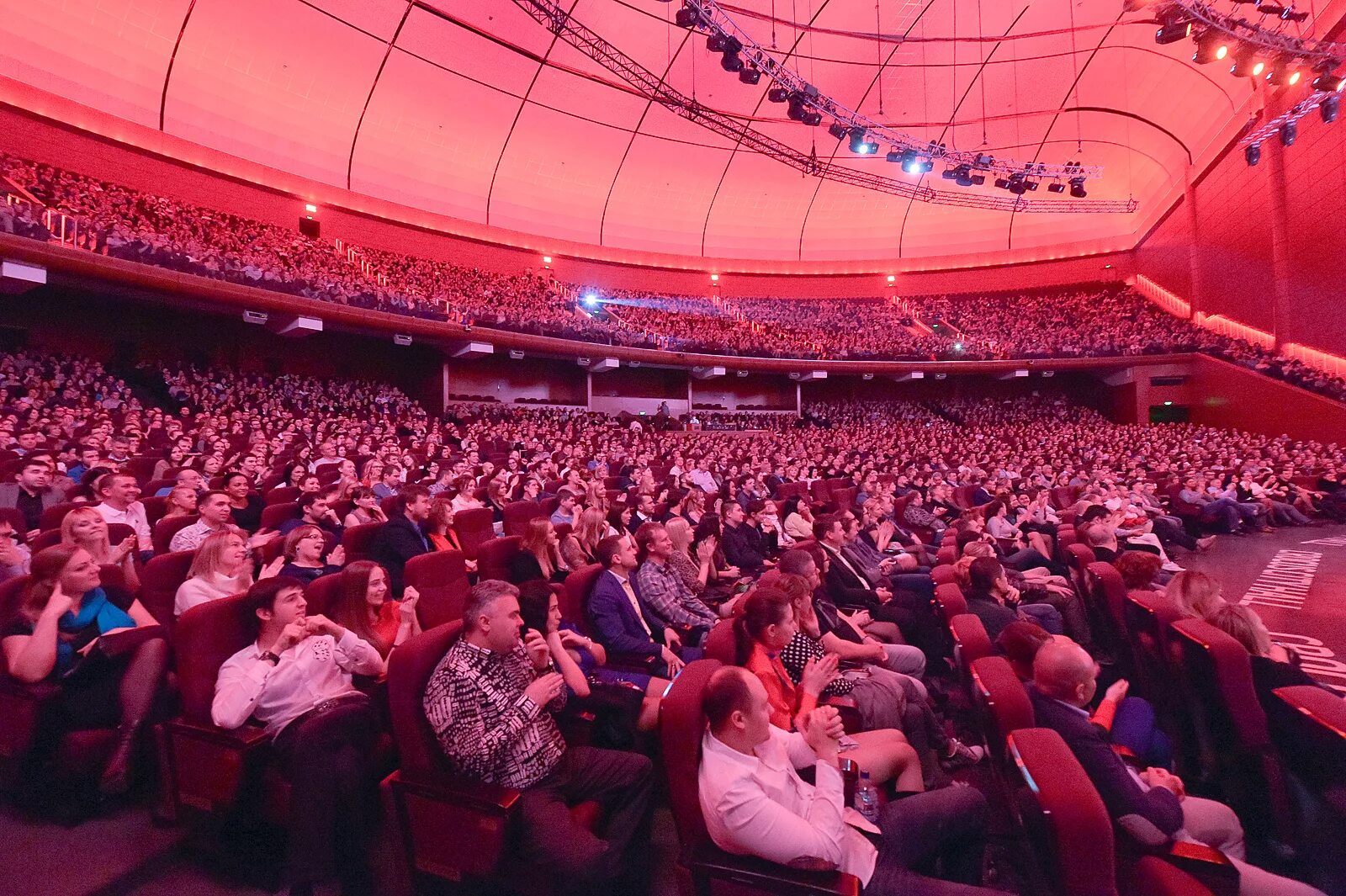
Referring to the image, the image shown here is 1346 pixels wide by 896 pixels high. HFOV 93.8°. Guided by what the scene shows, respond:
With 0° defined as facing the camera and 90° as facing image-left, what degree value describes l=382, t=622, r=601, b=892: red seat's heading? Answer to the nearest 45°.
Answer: approximately 270°

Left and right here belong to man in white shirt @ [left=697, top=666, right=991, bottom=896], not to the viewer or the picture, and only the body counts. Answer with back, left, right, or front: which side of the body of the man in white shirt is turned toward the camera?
right

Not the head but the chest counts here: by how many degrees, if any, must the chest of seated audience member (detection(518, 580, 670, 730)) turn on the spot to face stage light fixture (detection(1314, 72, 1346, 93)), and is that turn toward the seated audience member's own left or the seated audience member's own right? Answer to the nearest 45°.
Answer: approximately 45° to the seated audience member's own left

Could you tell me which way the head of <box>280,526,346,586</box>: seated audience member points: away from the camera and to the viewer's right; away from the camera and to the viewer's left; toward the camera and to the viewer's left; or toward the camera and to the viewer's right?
toward the camera and to the viewer's right

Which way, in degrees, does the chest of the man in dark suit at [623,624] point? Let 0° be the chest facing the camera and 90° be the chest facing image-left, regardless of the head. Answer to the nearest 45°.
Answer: approximately 315°

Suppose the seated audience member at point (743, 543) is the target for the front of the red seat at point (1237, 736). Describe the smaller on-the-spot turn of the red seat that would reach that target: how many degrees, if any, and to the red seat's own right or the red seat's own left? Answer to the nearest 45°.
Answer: approximately 90° to the red seat's own left

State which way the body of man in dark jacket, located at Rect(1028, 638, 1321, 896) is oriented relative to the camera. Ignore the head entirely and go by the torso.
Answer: to the viewer's right

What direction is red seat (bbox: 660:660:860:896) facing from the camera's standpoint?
to the viewer's right

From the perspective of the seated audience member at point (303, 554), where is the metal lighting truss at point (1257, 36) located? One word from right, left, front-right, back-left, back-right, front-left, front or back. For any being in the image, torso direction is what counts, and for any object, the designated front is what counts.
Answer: front-left

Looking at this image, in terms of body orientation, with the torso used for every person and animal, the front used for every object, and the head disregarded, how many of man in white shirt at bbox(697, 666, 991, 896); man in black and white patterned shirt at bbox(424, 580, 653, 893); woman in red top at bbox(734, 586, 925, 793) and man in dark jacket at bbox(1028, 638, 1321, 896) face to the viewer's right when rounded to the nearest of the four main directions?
4

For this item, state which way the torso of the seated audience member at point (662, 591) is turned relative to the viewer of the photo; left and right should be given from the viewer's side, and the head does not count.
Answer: facing to the right of the viewer

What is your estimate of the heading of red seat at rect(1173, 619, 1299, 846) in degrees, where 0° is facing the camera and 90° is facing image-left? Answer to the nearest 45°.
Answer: approximately 225°
